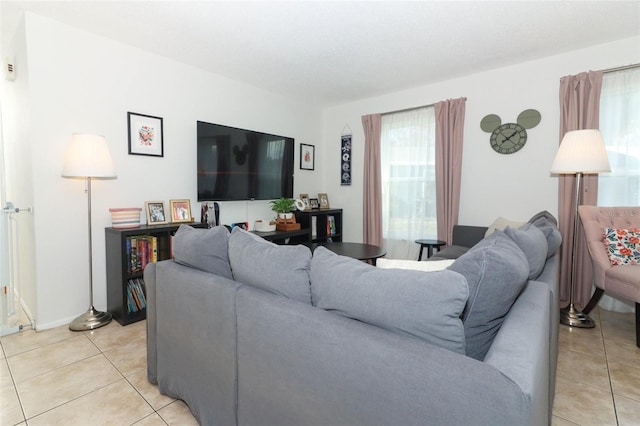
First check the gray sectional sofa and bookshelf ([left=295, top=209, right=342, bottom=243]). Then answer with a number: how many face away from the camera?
1

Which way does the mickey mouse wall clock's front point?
toward the camera

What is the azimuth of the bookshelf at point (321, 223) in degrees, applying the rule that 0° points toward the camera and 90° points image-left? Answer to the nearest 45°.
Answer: approximately 315°

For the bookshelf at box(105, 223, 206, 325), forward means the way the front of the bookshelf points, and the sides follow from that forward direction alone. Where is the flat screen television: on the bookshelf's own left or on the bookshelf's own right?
on the bookshelf's own left

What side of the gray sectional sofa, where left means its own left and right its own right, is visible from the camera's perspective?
back

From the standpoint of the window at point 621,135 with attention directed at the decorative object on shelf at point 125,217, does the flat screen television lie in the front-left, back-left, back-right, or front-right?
front-right

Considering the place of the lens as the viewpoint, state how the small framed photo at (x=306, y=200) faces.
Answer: facing the viewer and to the right of the viewer

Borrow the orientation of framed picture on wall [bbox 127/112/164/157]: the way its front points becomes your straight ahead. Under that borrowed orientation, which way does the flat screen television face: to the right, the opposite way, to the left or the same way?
the same way

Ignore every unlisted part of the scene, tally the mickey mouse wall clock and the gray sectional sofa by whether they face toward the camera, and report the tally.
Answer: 1

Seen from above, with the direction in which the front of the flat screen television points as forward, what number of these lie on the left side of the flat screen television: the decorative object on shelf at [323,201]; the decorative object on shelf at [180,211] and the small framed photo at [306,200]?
2

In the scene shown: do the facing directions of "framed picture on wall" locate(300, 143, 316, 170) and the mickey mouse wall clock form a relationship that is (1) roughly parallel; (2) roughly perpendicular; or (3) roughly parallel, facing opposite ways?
roughly perpendicular

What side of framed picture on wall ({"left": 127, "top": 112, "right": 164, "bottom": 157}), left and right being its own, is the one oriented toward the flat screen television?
left

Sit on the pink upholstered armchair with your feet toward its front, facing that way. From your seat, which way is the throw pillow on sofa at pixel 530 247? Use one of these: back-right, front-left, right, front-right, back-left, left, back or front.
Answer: front-right

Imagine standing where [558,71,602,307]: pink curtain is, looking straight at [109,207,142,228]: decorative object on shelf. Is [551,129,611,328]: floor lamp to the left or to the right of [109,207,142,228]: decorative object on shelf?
left

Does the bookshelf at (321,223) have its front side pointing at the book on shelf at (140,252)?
no

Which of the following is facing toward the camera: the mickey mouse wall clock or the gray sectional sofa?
the mickey mouse wall clock
